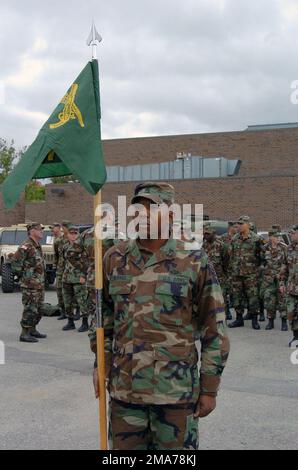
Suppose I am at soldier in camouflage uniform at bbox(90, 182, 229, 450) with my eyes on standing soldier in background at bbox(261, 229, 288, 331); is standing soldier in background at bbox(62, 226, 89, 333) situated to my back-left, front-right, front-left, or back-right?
front-left

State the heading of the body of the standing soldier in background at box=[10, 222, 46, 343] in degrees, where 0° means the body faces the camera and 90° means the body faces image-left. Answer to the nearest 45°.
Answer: approximately 270°

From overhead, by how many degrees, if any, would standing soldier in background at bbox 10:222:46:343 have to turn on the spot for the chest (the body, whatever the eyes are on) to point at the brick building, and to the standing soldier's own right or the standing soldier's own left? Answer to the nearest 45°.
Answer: approximately 45° to the standing soldier's own left

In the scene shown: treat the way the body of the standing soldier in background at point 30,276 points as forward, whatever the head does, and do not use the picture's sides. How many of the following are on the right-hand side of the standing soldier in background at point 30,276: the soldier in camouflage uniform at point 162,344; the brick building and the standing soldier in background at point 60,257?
1

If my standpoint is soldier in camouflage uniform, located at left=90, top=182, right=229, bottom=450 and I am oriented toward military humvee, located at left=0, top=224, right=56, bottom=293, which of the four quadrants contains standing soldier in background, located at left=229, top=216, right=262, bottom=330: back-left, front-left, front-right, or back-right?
front-right

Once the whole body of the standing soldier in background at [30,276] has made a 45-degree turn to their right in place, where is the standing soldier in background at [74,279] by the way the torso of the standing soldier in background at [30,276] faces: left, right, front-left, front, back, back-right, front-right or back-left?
left

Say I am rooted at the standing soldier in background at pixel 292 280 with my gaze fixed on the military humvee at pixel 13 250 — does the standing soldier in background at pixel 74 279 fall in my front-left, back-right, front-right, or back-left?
front-left

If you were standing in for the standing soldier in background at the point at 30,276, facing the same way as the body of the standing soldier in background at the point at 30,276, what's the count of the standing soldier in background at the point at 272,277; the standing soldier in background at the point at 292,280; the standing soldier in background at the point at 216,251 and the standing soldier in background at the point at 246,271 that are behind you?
0

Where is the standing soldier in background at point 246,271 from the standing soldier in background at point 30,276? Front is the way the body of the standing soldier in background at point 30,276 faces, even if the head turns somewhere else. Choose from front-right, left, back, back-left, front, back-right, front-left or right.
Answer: front

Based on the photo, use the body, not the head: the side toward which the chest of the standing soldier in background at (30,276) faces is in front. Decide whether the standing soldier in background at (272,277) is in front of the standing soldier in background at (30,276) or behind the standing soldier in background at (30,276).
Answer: in front

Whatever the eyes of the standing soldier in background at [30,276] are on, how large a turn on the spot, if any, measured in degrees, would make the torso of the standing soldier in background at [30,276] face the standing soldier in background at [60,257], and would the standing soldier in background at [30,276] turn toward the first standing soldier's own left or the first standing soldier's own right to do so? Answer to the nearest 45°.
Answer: approximately 90° to the first standing soldier's own left

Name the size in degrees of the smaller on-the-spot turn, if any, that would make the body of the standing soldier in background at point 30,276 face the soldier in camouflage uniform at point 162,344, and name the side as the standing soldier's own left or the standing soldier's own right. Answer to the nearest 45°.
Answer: approximately 90° to the standing soldier's own right

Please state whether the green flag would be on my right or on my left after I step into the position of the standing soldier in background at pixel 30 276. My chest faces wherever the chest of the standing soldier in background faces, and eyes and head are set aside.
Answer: on my right

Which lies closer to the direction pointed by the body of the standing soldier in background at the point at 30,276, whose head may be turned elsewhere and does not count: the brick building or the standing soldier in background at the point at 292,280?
the standing soldier in background

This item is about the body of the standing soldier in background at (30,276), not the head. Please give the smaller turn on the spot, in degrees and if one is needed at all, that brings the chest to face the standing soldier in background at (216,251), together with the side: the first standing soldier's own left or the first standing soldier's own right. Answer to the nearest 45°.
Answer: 0° — they already face them

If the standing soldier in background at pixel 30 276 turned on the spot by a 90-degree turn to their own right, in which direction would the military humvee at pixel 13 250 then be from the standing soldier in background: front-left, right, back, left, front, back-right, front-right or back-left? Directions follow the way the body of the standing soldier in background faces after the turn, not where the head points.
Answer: back
